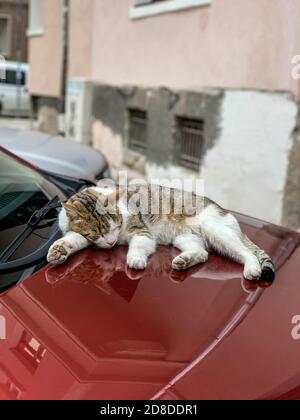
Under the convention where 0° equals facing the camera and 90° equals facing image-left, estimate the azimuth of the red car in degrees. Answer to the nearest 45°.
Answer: approximately 315°

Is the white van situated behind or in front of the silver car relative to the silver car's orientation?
behind

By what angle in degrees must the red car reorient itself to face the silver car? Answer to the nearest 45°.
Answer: approximately 135° to its left

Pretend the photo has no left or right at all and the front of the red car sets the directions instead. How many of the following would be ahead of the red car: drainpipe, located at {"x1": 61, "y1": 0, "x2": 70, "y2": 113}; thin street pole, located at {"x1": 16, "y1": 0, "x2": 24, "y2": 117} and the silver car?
0

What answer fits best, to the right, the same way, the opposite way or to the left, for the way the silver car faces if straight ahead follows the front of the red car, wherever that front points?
the same way

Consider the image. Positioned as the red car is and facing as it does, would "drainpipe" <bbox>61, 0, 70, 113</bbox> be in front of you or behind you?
behind

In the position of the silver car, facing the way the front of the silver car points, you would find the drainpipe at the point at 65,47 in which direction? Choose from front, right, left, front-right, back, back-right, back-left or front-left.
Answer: back-left

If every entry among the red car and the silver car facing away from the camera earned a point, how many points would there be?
0

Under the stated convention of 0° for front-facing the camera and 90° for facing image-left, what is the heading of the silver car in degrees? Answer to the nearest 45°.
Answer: approximately 315°

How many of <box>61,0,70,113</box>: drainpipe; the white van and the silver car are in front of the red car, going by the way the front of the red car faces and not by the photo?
0

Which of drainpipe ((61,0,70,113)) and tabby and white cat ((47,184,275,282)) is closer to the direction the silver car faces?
the tabby and white cat

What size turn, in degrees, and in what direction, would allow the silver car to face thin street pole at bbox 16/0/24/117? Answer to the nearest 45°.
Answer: approximately 135° to its left
